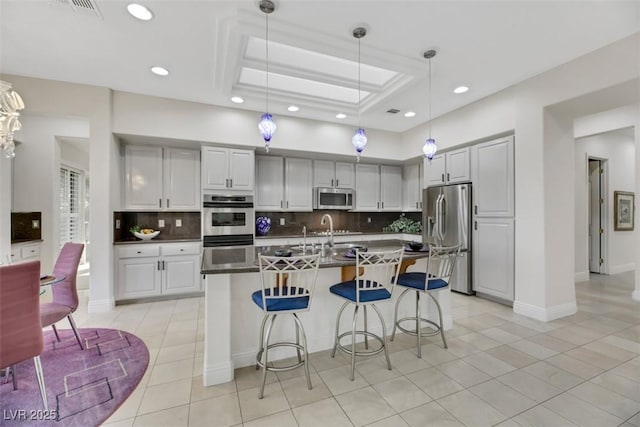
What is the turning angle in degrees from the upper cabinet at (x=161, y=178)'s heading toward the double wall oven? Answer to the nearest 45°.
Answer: approximately 45° to its left

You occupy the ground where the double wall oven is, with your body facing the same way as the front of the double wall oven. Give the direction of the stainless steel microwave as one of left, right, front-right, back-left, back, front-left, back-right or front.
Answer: left

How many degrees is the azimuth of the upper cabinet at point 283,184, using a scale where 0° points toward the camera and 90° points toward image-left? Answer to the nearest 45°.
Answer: approximately 0°

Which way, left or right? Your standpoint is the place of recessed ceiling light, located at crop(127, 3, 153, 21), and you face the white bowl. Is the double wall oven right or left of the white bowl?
right

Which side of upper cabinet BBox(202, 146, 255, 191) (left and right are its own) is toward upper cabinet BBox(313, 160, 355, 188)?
left

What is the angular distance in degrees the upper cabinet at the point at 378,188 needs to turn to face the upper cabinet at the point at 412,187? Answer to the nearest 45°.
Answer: approximately 90° to its left

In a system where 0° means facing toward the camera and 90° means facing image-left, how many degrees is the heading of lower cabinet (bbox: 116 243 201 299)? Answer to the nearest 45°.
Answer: approximately 0°

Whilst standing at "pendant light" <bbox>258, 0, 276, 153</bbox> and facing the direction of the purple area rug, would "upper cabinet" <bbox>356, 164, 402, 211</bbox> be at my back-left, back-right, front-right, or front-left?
back-right

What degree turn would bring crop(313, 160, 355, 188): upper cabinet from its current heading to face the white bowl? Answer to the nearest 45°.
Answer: approximately 45° to its right

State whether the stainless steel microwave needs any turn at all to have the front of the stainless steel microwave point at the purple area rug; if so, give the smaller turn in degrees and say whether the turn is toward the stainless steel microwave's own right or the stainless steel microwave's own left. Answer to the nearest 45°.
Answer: approximately 45° to the stainless steel microwave's own right

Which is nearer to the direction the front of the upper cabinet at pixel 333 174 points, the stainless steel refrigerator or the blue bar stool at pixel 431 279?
the blue bar stool

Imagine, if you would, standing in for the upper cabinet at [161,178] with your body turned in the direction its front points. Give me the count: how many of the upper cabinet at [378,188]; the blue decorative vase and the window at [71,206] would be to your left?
2

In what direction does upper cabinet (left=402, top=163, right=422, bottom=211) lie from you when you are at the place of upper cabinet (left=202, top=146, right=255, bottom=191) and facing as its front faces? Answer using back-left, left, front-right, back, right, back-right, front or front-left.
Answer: left

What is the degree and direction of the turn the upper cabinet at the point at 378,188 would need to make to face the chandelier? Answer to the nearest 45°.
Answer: approximately 45° to its right
